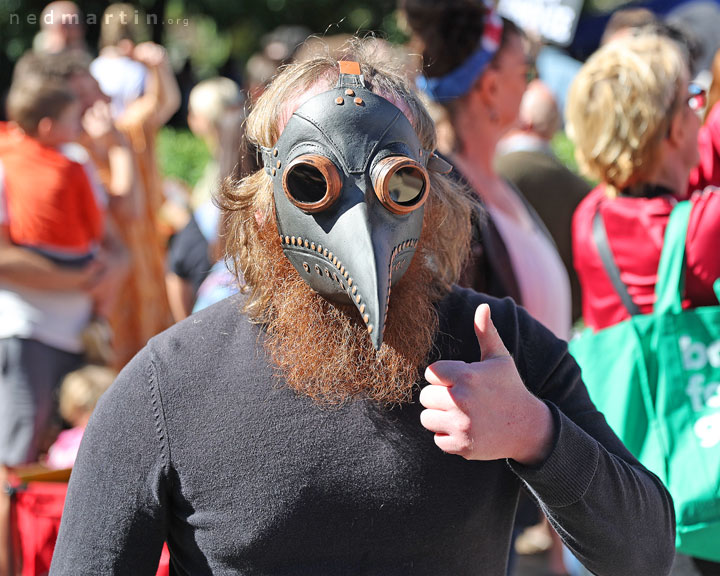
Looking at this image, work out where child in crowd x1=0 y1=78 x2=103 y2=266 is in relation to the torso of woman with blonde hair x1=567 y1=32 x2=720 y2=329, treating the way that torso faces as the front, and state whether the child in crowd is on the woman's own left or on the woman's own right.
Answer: on the woman's own left

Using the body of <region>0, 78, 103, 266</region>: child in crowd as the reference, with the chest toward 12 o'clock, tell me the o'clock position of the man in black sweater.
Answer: The man in black sweater is roughly at 4 o'clock from the child in crowd.

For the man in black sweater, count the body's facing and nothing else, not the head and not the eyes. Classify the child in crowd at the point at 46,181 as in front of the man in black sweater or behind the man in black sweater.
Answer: behind

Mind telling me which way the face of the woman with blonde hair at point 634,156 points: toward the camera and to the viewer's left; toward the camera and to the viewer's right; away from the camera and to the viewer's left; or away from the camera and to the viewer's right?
away from the camera and to the viewer's right

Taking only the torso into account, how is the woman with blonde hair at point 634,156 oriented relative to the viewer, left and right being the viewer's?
facing away from the viewer and to the right of the viewer

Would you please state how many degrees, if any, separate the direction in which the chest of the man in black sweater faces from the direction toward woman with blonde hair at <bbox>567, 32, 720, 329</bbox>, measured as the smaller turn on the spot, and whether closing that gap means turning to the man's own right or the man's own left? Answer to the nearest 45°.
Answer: approximately 135° to the man's own left

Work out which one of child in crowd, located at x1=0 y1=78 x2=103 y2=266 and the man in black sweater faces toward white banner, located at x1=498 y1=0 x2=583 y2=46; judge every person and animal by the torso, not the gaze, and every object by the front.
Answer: the child in crowd

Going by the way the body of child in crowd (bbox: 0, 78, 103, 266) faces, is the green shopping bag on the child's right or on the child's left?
on the child's right

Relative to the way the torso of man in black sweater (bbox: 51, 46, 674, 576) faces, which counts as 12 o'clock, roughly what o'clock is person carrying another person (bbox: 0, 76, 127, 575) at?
The person carrying another person is roughly at 5 o'clock from the man in black sweater.

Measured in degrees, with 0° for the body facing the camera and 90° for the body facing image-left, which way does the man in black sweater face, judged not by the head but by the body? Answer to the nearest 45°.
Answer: approximately 0°
